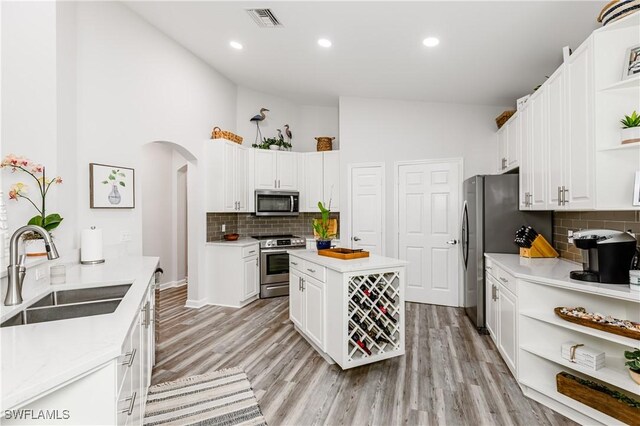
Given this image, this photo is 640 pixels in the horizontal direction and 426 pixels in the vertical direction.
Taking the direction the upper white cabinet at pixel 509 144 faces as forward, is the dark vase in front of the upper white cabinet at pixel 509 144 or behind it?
in front

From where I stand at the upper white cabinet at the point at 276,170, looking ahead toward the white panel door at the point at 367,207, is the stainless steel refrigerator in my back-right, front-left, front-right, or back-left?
front-right

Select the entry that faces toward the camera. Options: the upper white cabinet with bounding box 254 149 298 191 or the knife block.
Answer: the upper white cabinet

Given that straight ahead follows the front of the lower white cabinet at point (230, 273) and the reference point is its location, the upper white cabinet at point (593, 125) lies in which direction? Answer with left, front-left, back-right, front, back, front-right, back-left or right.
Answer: front

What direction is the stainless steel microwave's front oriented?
toward the camera

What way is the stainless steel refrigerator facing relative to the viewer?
to the viewer's left

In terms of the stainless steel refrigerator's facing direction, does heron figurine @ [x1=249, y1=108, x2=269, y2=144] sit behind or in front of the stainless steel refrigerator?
in front

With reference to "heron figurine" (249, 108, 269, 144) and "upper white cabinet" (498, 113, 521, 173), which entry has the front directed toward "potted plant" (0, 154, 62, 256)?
the upper white cabinet

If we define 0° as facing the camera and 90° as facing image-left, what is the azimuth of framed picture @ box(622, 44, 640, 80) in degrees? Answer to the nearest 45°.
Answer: approximately 45°

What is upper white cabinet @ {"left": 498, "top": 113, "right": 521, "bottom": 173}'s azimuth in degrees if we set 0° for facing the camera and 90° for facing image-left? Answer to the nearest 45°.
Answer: approximately 45°

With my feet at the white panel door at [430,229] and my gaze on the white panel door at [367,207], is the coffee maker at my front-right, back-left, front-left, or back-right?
back-left

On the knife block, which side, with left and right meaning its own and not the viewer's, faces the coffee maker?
left

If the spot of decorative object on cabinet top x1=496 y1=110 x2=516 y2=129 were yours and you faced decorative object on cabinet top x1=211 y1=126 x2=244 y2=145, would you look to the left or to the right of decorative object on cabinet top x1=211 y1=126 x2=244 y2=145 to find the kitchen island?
left

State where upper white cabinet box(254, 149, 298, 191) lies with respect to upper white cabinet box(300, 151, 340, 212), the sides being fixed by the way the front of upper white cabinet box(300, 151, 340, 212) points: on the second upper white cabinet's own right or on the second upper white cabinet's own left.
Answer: on the second upper white cabinet's own right

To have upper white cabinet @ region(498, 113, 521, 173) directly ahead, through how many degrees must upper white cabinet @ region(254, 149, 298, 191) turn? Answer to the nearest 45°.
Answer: approximately 45° to its left

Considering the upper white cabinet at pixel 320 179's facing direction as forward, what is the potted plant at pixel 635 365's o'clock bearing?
The potted plant is roughly at 11 o'clock from the upper white cabinet.

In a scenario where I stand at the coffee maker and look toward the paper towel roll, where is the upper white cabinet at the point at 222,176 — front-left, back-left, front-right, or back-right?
front-right
